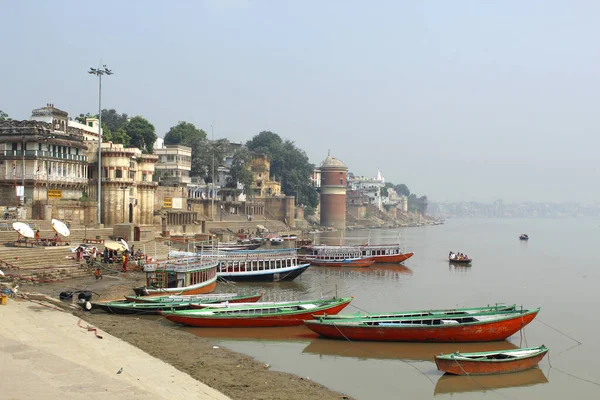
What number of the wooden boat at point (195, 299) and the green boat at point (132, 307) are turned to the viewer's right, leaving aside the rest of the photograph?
2

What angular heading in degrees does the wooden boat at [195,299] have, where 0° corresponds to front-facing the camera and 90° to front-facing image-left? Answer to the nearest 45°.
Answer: approximately 270°

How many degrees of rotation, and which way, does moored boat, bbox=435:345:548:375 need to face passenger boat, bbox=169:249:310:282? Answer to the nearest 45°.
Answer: approximately 135° to its left

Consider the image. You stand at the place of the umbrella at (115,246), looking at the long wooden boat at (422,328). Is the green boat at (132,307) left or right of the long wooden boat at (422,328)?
right

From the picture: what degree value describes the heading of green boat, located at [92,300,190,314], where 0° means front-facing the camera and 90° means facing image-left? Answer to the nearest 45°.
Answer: approximately 270°

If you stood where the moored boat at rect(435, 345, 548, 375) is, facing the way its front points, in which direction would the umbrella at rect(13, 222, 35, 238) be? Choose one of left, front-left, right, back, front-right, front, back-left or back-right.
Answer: back

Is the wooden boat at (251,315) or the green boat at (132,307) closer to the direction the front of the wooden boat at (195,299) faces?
the wooden boat

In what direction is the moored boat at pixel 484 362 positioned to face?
to the viewer's right

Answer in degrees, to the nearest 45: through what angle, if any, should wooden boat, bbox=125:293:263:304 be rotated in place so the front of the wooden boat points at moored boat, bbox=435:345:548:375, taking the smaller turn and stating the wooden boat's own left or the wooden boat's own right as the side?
approximately 45° to the wooden boat's own right
